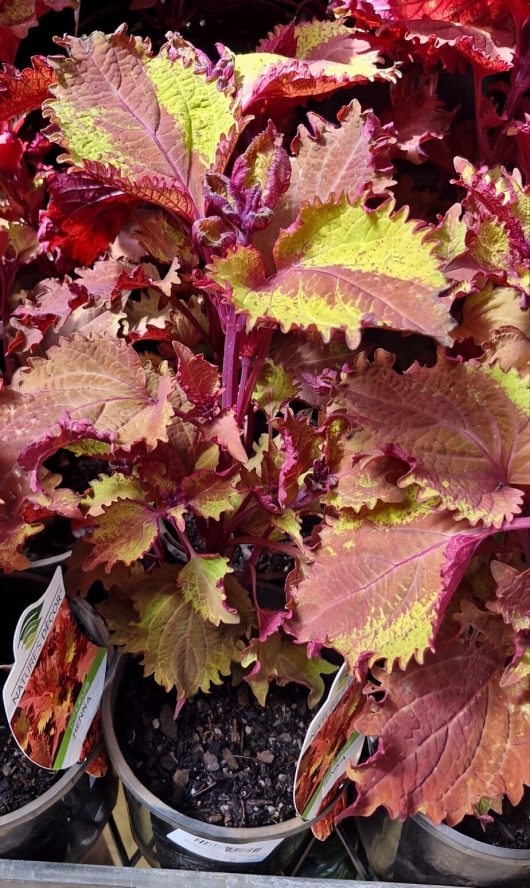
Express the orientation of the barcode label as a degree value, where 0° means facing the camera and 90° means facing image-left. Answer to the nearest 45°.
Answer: approximately 0°

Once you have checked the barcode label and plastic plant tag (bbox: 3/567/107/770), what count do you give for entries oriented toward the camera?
2
